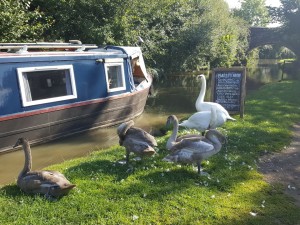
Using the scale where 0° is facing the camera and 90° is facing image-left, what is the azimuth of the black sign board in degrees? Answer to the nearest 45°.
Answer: approximately 0°

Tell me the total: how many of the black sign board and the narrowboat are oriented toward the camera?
1

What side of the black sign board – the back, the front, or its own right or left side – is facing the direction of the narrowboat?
right
